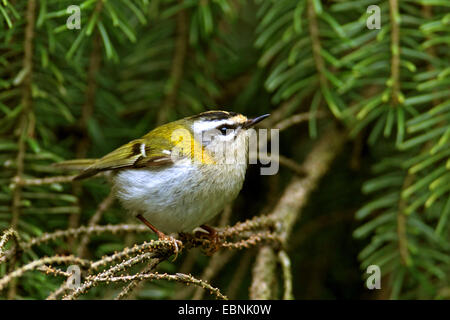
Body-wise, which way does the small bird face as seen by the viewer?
to the viewer's right

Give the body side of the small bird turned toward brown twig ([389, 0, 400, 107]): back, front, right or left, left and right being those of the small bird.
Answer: front
